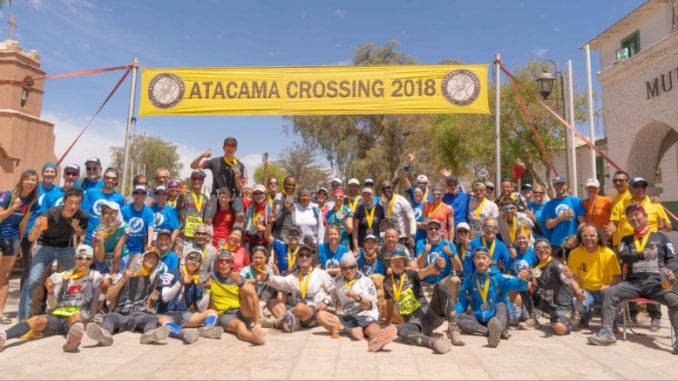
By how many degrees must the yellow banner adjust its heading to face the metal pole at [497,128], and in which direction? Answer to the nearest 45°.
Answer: approximately 90° to its left

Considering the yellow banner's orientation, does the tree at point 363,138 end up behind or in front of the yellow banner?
behind

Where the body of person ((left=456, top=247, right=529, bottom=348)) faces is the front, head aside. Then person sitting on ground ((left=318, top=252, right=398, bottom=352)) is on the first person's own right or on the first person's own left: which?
on the first person's own right

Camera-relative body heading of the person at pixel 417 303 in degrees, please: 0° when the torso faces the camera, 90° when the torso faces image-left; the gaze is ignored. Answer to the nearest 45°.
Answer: approximately 0°
